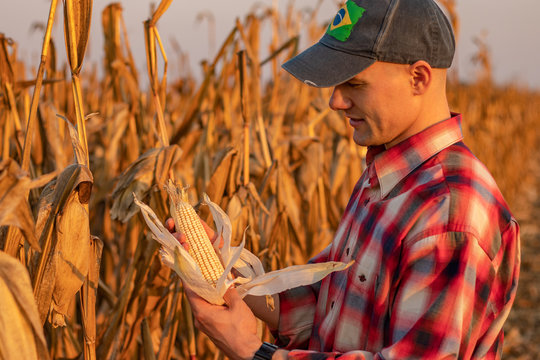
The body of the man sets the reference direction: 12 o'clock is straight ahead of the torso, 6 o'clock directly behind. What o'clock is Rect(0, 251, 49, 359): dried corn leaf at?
The dried corn leaf is roughly at 11 o'clock from the man.

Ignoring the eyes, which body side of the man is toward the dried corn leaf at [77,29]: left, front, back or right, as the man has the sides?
front

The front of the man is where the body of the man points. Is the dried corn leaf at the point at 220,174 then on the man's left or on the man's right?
on the man's right

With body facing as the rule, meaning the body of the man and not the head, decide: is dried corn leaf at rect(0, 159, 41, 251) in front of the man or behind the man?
in front

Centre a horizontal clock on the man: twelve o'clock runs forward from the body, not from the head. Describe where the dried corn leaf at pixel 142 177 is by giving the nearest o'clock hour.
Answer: The dried corn leaf is roughly at 1 o'clock from the man.

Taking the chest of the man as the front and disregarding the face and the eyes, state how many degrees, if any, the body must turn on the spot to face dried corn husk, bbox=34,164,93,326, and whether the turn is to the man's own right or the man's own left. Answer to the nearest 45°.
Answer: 0° — they already face it

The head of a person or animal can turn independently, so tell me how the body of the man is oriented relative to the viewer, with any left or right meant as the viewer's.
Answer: facing to the left of the viewer

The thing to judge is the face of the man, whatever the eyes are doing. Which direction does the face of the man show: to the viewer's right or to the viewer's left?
to the viewer's left
